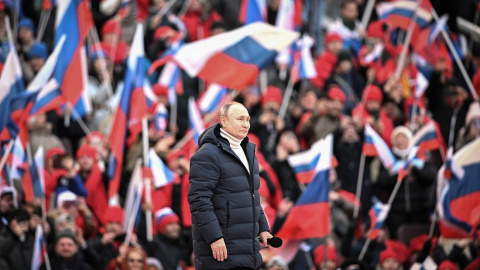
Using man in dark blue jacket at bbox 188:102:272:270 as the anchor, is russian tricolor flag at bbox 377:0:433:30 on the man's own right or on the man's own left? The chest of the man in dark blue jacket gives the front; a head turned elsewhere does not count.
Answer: on the man's own left

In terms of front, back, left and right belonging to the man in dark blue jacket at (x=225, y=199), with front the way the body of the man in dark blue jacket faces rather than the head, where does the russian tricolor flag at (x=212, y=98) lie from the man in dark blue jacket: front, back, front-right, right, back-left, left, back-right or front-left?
back-left

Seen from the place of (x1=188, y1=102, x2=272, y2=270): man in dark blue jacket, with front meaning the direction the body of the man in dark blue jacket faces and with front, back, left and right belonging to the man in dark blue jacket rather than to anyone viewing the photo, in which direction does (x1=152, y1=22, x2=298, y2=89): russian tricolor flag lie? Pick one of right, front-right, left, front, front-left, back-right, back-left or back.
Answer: back-left

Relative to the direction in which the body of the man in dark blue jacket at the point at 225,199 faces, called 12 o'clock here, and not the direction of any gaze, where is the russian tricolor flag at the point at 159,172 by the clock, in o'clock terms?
The russian tricolor flag is roughly at 7 o'clock from the man in dark blue jacket.

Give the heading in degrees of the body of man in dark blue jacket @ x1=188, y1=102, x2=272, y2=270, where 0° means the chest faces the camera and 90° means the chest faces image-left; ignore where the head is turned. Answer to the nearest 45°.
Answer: approximately 315°

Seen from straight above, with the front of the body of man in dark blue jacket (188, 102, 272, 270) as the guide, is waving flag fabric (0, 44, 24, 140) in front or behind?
behind
